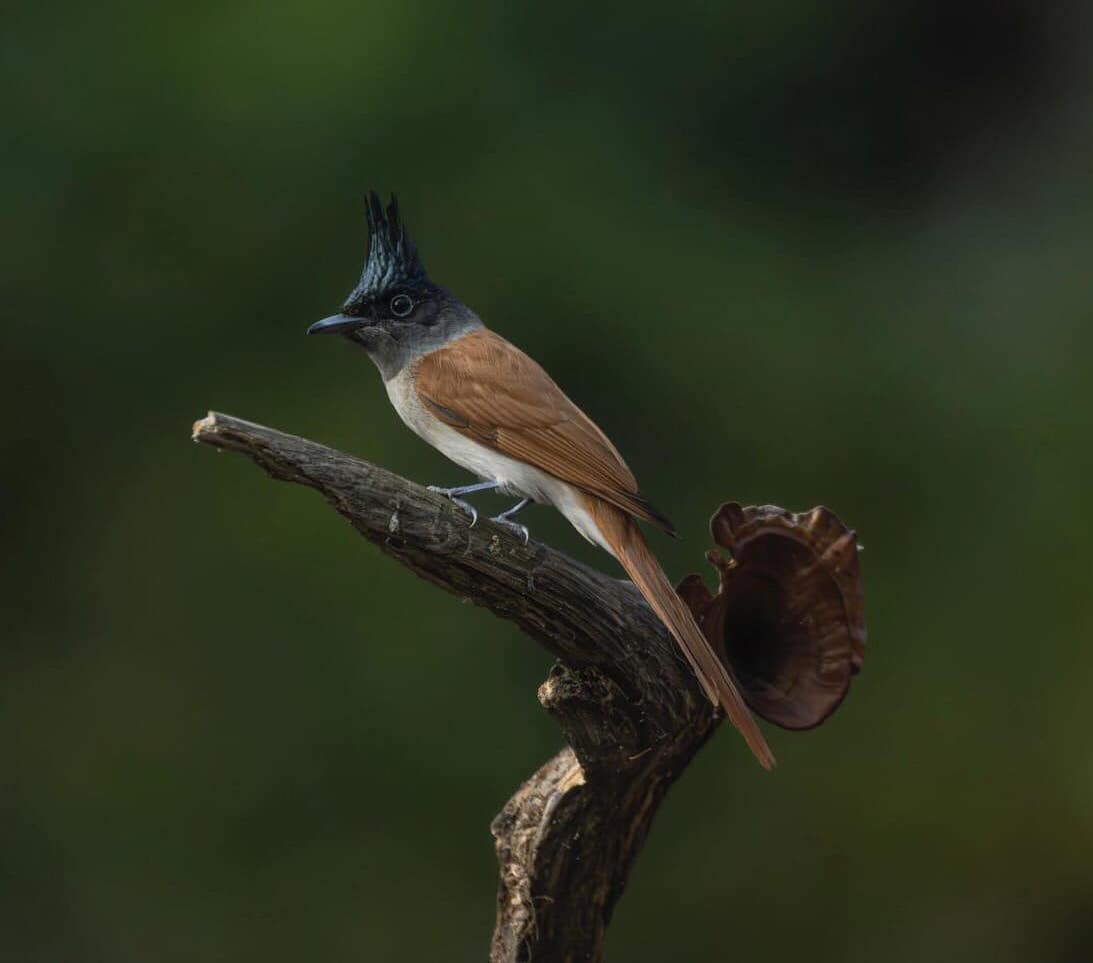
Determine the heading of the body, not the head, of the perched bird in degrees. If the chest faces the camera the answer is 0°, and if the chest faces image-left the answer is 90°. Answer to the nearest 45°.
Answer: approximately 90°

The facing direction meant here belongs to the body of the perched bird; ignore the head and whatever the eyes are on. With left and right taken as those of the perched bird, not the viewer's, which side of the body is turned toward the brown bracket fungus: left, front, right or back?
back
